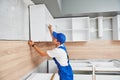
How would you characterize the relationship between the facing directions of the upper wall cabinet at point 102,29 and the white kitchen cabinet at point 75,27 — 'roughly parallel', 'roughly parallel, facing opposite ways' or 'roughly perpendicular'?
roughly parallel

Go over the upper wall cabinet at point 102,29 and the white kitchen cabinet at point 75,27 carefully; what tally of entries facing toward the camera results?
2

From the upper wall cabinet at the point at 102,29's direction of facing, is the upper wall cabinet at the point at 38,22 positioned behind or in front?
in front

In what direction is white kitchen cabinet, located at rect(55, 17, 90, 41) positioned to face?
toward the camera

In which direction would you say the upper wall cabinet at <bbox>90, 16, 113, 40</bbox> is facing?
toward the camera

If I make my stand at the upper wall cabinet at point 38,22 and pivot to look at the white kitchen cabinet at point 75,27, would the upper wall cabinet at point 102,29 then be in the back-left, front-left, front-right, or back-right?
front-right

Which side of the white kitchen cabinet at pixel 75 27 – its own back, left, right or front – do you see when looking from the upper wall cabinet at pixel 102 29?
left

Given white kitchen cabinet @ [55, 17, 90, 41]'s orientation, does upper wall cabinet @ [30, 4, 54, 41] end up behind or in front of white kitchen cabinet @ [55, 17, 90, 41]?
in front
